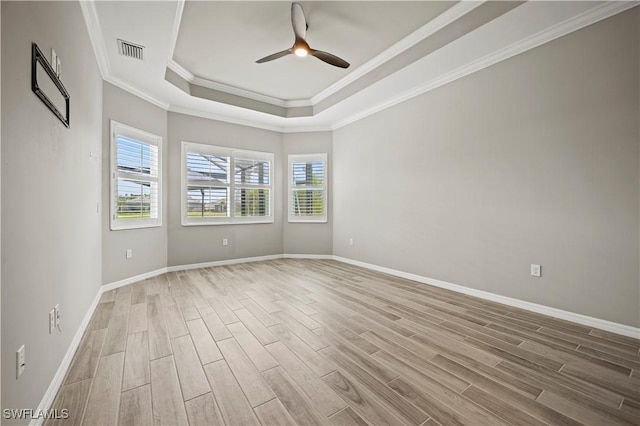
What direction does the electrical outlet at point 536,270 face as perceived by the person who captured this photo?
facing the viewer and to the left of the viewer

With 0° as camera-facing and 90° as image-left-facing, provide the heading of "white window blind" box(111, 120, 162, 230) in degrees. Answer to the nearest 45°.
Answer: approximately 315°

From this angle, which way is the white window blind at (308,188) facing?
toward the camera

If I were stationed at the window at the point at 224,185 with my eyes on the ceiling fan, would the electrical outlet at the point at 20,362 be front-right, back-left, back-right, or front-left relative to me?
front-right

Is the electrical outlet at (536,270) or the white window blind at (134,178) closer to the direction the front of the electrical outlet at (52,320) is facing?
the electrical outlet

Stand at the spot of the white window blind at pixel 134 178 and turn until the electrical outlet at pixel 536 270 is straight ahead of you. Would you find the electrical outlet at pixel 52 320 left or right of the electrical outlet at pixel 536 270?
right

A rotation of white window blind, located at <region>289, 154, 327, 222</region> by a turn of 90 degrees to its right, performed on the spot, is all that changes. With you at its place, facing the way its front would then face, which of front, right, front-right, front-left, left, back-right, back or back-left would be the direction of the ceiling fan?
left

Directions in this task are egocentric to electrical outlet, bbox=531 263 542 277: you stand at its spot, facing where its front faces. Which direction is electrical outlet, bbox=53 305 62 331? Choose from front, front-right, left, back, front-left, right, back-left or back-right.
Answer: front

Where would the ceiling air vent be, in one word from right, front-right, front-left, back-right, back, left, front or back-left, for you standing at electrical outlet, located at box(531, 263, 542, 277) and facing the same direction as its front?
front

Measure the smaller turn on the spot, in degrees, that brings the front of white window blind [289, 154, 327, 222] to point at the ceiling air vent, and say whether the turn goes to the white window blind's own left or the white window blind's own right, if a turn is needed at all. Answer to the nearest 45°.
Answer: approximately 45° to the white window blind's own right

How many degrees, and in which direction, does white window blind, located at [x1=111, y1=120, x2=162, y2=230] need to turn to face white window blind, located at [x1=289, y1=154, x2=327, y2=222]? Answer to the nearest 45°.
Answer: approximately 45° to its left

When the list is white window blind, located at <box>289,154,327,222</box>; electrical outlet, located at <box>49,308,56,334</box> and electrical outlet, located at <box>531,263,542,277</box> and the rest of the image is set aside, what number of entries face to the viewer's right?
1

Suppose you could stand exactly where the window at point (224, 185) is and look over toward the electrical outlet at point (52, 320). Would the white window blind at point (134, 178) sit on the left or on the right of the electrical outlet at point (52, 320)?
right

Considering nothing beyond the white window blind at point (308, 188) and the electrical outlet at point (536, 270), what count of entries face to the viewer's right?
0

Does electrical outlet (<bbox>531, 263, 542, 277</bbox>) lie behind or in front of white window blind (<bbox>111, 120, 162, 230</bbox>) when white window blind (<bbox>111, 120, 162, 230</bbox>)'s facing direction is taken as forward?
in front

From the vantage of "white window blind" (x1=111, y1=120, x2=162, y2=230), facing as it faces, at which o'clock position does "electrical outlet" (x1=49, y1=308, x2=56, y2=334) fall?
The electrical outlet is roughly at 2 o'clock from the white window blind.

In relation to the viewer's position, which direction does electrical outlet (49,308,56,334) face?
facing to the right of the viewer
